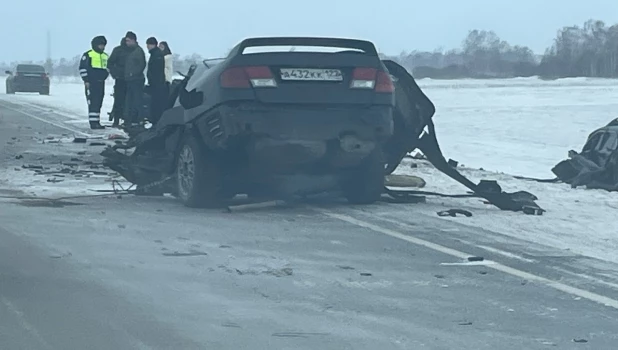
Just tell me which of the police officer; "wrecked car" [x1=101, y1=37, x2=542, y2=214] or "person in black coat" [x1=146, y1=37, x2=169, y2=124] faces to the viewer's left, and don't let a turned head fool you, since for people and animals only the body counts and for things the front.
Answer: the person in black coat

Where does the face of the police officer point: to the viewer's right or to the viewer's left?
to the viewer's right

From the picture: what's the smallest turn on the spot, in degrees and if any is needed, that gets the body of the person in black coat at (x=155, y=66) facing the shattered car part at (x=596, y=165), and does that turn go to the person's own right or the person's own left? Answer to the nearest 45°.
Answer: approximately 135° to the person's own left

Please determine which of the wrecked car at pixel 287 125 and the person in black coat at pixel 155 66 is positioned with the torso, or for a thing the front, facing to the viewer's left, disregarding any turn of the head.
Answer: the person in black coat

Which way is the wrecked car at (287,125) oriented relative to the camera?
away from the camera

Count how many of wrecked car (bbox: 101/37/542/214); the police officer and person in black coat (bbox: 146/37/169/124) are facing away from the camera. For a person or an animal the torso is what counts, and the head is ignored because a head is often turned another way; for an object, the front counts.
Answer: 1

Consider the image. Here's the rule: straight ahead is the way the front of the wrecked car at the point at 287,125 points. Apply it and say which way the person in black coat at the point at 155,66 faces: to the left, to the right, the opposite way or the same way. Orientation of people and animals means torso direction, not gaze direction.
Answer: to the left

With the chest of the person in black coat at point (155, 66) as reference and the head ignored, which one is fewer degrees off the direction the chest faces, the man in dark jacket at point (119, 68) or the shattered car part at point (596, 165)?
the man in dark jacket

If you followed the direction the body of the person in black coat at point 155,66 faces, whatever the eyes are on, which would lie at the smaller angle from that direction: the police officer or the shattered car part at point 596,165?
the police officer

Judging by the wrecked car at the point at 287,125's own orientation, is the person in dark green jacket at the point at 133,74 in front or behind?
in front

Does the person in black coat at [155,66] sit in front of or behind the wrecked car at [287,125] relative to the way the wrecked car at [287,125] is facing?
in front

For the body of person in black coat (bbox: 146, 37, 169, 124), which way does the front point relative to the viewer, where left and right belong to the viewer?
facing to the left of the viewer
